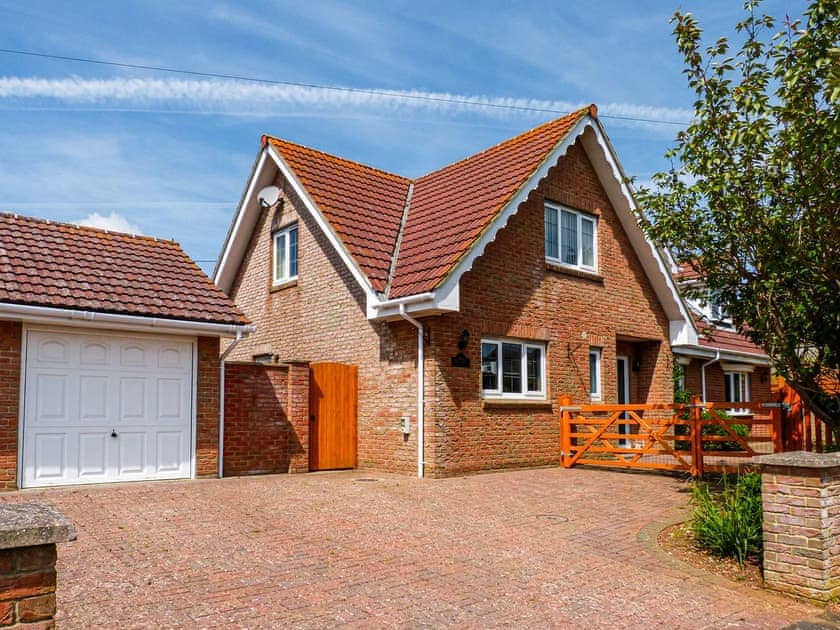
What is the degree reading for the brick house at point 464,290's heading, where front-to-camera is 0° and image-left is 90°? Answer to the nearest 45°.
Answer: approximately 315°

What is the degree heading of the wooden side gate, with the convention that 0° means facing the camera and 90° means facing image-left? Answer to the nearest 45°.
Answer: approximately 0°

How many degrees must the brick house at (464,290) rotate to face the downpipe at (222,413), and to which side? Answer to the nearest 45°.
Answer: approximately 90° to its right

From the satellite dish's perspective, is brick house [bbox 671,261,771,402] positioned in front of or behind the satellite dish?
behind

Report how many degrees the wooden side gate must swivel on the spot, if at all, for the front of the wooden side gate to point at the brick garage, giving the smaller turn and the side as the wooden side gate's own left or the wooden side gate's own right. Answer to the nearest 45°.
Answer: approximately 45° to the wooden side gate's own right

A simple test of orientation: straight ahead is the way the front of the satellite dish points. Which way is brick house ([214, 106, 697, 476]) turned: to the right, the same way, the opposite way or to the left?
to the left

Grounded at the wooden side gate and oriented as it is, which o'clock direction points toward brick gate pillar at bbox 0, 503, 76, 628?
The brick gate pillar is roughly at 12 o'clock from the wooden side gate.

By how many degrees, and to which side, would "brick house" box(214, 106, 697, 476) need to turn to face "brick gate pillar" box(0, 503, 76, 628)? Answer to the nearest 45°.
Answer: approximately 45° to its right
